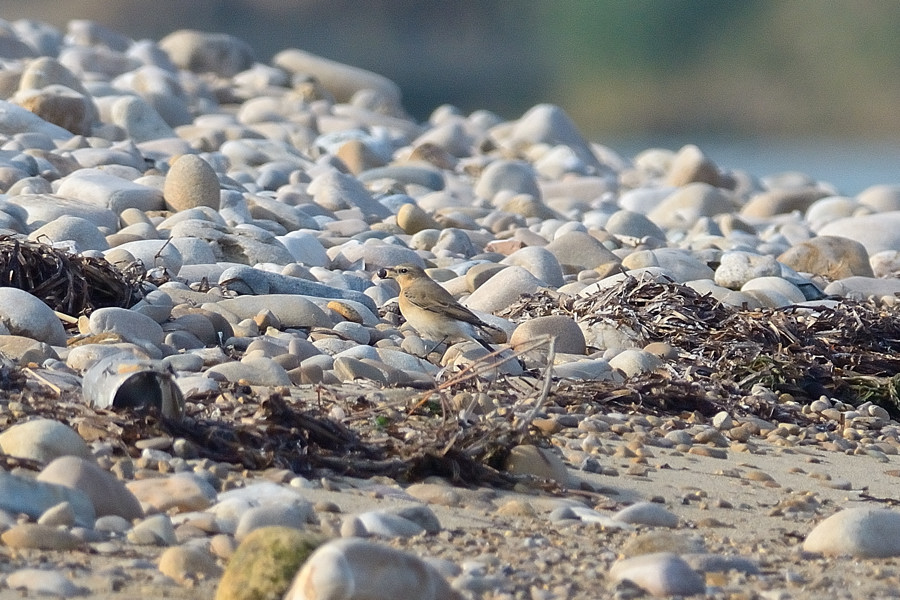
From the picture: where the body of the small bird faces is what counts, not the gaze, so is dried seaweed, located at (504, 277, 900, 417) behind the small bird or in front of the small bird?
behind

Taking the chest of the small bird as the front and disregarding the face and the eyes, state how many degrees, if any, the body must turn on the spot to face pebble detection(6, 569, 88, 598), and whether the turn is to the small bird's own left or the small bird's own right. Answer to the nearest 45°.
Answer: approximately 90° to the small bird's own left

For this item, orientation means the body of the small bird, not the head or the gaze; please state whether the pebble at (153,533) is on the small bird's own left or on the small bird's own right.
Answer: on the small bird's own left

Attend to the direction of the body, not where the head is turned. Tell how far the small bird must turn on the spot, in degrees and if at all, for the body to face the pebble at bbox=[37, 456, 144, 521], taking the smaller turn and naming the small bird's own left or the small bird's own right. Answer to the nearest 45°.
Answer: approximately 90° to the small bird's own left

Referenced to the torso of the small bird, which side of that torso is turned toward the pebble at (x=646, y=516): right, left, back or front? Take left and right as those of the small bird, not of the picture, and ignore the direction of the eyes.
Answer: left

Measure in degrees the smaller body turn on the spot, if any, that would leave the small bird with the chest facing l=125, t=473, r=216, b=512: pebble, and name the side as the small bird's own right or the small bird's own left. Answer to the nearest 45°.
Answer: approximately 90° to the small bird's own left

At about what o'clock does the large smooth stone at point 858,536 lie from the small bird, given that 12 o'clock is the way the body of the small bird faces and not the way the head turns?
The large smooth stone is roughly at 8 o'clock from the small bird.

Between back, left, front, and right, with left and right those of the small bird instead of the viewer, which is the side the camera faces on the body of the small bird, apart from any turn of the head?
left

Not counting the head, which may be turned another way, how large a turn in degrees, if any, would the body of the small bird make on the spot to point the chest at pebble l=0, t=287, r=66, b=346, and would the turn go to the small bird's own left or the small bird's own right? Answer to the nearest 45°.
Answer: approximately 45° to the small bird's own left

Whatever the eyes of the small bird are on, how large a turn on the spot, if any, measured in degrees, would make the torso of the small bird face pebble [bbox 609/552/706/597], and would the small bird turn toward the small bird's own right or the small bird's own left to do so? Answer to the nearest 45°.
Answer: approximately 90° to the small bird's own left
